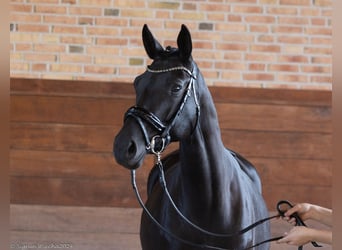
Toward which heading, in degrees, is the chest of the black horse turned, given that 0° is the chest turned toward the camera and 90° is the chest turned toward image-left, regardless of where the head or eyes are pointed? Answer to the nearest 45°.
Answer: approximately 45°
